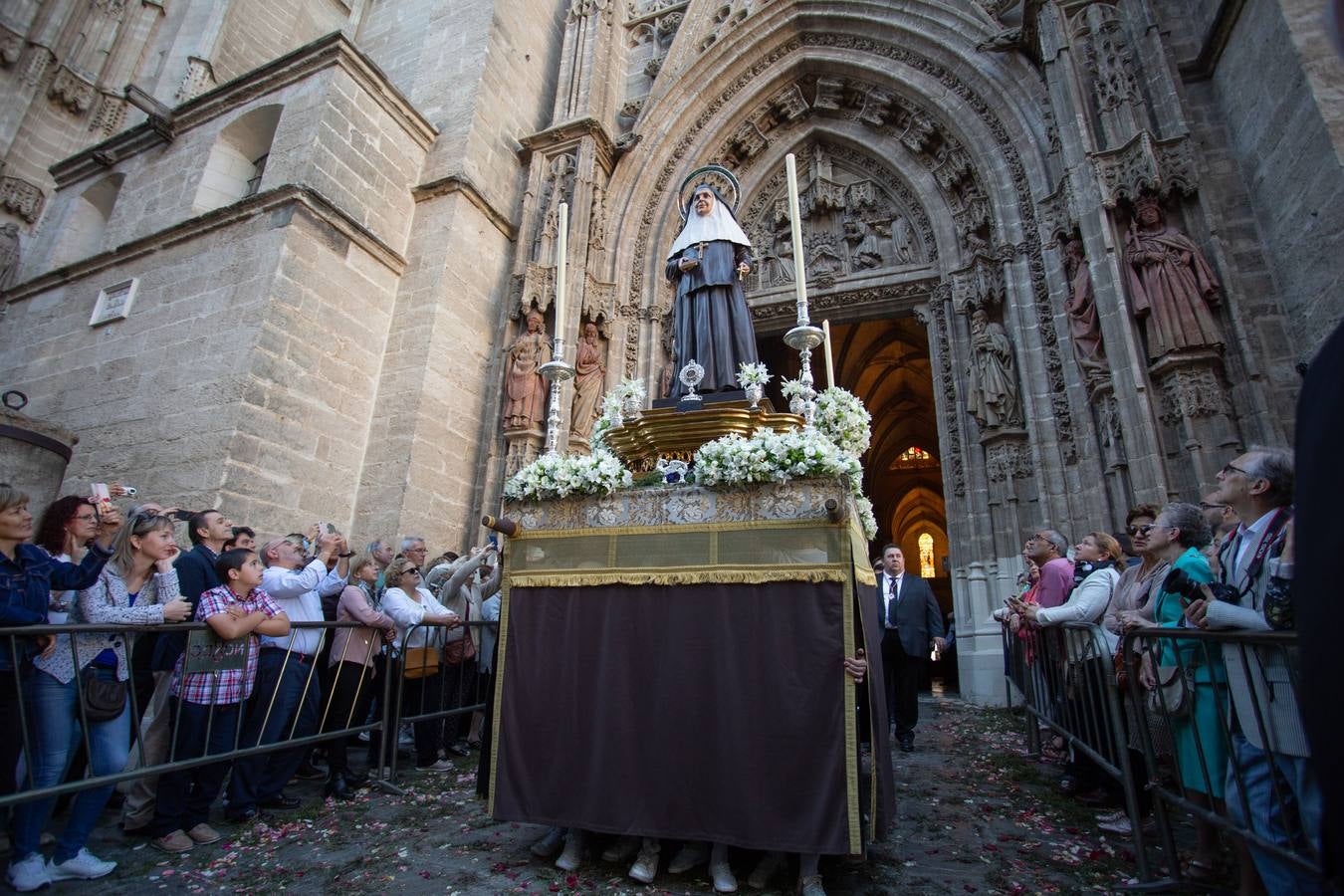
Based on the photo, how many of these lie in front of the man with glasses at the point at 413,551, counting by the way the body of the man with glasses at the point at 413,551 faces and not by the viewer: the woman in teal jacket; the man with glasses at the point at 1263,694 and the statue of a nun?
3

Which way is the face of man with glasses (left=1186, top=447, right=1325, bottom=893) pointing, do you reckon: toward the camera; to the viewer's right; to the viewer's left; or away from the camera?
to the viewer's left

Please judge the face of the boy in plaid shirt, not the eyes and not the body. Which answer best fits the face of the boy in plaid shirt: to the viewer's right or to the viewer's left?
to the viewer's right

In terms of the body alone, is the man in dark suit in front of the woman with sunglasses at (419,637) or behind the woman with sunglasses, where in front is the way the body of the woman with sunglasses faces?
in front

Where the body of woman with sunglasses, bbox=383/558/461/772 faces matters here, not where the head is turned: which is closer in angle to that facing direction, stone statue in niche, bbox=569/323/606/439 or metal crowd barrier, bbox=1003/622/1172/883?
the metal crowd barrier

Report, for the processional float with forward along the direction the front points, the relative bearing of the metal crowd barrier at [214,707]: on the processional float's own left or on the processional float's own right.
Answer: on the processional float's own right

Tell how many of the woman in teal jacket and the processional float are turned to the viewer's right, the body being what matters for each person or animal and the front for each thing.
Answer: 0

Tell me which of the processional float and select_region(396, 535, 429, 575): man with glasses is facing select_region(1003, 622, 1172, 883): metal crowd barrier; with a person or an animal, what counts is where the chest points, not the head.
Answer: the man with glasses

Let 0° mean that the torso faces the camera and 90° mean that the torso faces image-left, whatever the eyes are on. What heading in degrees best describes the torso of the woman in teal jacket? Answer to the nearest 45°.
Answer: approximately 90°

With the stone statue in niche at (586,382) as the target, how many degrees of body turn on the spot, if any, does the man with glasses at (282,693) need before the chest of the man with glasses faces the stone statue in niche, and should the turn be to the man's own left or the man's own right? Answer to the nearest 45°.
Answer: approximately 45° to the man's own left

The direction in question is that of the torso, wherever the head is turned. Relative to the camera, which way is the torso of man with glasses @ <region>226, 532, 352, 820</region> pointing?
to the viewer's right
